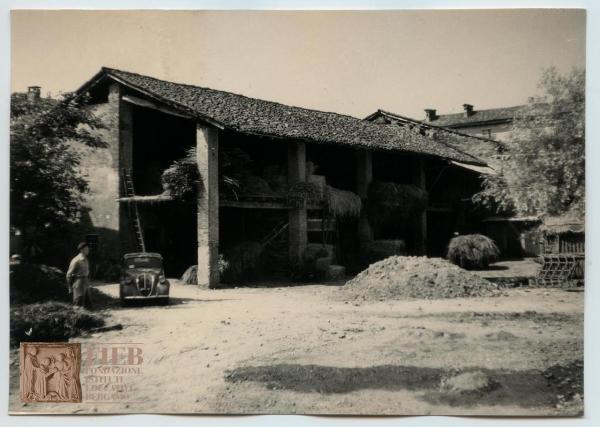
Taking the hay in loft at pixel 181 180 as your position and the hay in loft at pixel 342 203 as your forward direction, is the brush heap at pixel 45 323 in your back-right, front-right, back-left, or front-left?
back-right

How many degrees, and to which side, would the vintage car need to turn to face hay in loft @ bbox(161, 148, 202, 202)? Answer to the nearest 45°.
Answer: approximately 180°

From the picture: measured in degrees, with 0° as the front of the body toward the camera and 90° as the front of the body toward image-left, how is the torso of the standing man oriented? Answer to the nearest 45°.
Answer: approximately 315°

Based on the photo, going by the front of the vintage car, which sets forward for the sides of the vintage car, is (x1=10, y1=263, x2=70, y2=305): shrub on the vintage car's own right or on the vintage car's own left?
on the vintage car's own right

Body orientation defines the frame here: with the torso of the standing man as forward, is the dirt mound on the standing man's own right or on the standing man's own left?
on the standing man's own left

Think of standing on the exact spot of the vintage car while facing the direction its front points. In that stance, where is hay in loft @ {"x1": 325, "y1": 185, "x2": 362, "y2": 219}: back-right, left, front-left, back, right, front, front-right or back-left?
back-left

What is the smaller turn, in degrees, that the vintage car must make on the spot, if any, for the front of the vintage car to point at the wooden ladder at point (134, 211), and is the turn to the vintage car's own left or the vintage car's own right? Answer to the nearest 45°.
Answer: approximately 180°

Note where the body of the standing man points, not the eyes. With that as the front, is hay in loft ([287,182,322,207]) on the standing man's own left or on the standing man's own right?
on the standing man's own left

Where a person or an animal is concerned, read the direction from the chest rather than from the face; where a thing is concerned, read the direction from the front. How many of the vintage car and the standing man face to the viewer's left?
0

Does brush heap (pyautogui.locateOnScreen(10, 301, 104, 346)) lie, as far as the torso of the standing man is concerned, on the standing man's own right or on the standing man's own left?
on the standing man's own right

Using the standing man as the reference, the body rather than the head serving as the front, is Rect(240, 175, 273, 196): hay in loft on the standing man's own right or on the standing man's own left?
on the standing man's own left

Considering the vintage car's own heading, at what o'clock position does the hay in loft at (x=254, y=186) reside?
The hay in loft is roughly at 7 o'clock from the vintage car.
